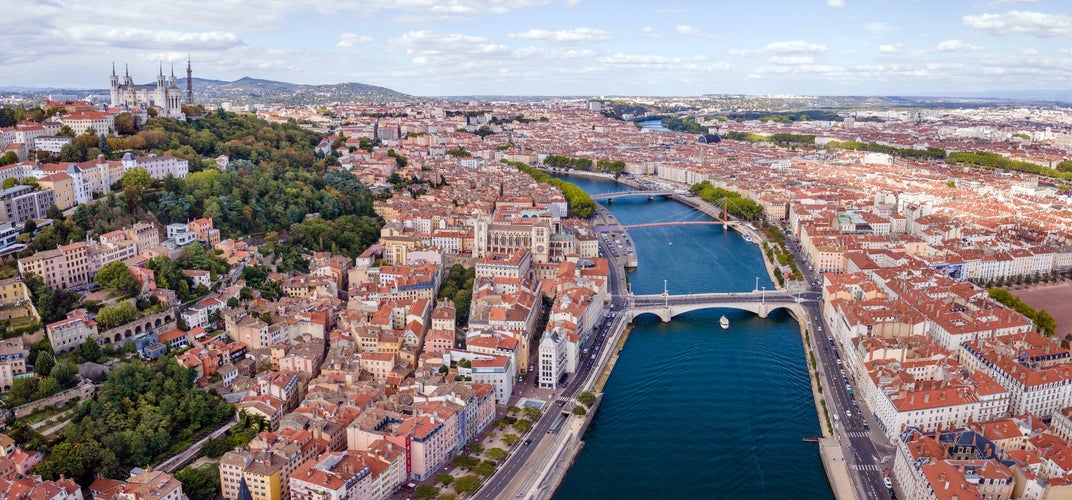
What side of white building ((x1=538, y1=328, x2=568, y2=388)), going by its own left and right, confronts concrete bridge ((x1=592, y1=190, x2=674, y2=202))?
back

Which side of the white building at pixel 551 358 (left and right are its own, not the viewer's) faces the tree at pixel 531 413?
front

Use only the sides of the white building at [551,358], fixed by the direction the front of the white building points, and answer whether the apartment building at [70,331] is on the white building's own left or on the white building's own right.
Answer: on the white building's own right

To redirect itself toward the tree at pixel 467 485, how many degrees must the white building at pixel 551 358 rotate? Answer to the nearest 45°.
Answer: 0° — it already faces it

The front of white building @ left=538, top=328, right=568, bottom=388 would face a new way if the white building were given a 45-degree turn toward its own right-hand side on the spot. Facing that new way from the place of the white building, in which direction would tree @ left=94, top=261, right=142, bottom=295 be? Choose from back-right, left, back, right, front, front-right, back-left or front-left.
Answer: front-right

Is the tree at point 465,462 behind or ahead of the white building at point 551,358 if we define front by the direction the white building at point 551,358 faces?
ahead

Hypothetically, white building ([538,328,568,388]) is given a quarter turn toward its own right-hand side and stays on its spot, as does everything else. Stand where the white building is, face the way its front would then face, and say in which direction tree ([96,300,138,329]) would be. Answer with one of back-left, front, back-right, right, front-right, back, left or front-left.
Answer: front

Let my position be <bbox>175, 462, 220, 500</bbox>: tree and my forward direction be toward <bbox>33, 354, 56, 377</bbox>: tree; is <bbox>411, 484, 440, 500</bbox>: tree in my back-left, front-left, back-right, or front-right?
back-right

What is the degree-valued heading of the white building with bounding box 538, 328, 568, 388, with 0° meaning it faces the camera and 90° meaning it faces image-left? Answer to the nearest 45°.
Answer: approximately 0°

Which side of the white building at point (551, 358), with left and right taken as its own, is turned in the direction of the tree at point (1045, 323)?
left

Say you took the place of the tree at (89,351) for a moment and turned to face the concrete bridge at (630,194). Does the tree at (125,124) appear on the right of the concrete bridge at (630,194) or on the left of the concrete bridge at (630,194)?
left

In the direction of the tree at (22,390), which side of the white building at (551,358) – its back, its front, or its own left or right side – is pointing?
right
